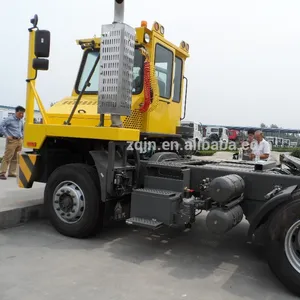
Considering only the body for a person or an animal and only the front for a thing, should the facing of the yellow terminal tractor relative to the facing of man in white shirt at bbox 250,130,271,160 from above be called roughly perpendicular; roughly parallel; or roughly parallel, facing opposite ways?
roughly perpendicular

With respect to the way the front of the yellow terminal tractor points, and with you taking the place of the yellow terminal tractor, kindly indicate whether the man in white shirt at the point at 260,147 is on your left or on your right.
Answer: on your right

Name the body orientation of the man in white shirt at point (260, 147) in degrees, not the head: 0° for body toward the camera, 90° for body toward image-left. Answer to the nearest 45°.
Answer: approximately 45°

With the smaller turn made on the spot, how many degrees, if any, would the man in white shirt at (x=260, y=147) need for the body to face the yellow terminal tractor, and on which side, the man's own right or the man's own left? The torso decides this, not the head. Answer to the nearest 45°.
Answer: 0° — they already face it

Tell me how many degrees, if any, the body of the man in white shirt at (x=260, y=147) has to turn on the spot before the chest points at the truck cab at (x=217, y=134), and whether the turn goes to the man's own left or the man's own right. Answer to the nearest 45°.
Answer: approximately 135° to the man's own right

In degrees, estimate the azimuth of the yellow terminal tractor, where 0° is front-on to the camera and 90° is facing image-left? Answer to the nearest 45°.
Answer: approximately 135°
